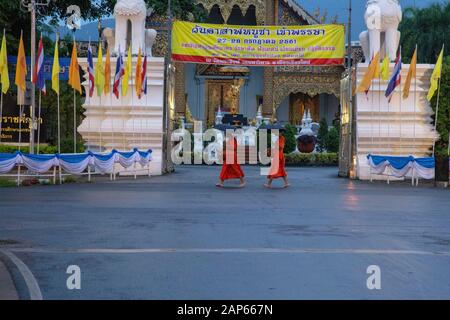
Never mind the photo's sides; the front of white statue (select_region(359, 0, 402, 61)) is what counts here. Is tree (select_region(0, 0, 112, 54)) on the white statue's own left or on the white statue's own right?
on the white statue's own right

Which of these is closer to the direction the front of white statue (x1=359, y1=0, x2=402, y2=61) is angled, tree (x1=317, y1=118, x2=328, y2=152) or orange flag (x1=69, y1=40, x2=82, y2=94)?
the orange flag

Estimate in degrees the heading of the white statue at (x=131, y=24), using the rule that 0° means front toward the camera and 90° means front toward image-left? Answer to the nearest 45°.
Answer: approximately 0°

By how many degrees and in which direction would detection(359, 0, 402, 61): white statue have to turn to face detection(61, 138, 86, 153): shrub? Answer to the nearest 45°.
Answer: approximately 90° to its right

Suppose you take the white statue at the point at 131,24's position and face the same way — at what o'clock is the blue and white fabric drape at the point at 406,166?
The blue and white fabric drape is roughly at 10 o'clock from the white statue.

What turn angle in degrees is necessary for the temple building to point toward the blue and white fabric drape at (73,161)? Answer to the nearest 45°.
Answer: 0° — it already faces it

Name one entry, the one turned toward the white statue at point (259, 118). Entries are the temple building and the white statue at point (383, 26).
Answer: the temple building

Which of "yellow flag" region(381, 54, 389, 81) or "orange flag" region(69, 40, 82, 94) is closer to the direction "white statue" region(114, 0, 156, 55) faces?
the orange flag
